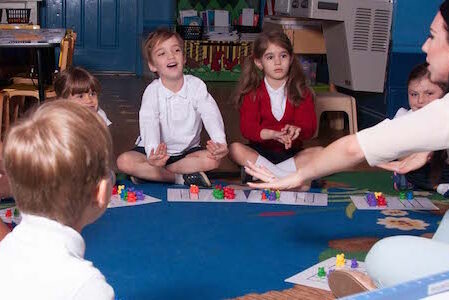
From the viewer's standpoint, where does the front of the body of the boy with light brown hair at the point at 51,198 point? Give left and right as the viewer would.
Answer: facing away from the viewer and to the right of the viewer

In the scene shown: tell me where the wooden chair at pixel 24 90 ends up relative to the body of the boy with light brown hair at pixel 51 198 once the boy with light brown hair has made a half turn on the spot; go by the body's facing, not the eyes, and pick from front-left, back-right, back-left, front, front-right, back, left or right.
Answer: back-right

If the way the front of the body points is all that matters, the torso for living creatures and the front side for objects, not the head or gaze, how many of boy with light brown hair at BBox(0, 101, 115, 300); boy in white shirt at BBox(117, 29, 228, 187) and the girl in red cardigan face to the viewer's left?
0

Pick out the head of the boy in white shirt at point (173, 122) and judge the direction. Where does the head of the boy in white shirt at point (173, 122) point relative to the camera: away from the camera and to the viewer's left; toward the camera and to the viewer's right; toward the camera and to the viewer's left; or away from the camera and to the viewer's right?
toward the camera and to the viewer's right

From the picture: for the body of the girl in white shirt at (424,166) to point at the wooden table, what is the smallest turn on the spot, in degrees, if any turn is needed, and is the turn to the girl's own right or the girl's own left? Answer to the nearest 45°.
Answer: approximately 45° to the girl's own right

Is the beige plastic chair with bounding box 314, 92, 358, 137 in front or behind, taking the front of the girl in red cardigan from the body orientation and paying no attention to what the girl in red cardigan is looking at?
behind

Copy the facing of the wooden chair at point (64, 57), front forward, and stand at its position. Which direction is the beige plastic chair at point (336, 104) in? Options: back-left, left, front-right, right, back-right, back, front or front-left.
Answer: back

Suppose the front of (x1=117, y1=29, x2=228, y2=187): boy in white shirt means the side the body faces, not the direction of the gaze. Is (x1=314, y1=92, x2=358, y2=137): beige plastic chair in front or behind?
behind

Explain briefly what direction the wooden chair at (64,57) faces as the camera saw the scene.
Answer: facing to the left of the viewer

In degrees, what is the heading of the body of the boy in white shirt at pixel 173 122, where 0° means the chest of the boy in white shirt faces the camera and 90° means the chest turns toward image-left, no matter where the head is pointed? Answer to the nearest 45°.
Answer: approximately 0°

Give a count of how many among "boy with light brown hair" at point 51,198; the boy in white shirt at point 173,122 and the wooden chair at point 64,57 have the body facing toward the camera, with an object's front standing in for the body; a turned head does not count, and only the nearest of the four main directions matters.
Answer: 1

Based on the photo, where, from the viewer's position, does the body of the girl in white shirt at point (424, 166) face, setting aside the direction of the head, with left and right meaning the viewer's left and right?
facing the viewer and to the left of the viewer

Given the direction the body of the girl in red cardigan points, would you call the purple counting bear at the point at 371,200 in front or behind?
in front

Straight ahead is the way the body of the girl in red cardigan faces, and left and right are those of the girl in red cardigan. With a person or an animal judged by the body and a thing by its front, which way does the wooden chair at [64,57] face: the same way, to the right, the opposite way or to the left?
to the right
